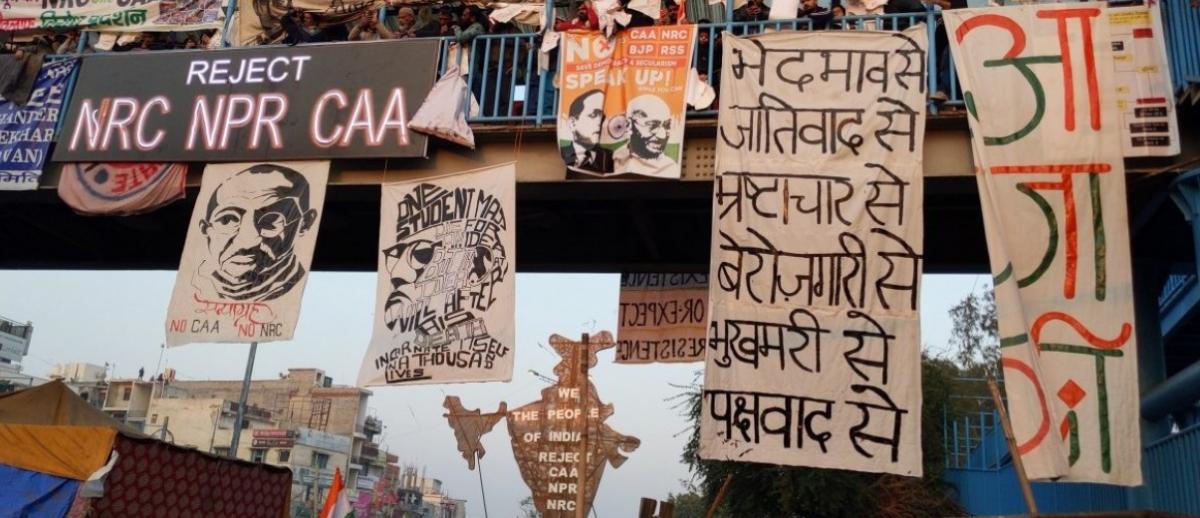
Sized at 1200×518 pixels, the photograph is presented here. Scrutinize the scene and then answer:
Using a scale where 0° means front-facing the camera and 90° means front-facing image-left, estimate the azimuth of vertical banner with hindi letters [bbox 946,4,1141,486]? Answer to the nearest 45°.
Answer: approximately 0°

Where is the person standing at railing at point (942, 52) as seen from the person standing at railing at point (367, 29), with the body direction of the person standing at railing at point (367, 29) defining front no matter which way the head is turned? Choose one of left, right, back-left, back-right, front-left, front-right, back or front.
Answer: front-left

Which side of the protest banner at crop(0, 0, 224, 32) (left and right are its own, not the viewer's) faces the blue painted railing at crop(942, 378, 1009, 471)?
left

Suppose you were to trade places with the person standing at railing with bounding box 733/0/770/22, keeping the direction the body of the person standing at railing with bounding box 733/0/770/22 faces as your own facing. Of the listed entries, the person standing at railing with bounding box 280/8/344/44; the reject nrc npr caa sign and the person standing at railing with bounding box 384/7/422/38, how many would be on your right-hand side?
3

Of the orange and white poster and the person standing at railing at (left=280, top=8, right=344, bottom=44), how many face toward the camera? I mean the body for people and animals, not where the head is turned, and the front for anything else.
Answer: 2

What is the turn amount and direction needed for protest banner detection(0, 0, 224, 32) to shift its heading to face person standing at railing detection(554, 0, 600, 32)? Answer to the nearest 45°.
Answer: approximately 45° to its left

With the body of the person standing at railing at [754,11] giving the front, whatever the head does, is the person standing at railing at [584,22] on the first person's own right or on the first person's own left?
on the first person's own right
